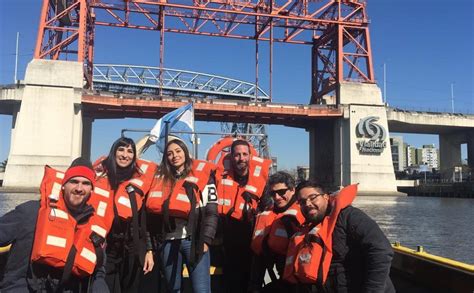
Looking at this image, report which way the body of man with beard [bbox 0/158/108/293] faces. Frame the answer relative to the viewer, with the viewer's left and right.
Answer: facing the viewer and to the right of the viewer

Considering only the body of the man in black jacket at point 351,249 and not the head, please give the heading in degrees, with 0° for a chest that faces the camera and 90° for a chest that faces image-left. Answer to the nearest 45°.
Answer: approximately 45°

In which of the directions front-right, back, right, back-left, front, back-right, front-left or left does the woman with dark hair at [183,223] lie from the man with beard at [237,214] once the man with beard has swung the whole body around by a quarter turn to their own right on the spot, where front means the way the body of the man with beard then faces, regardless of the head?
front-left

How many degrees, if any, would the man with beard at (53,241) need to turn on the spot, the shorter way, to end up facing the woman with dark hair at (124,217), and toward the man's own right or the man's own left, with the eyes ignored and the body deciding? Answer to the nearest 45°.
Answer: approximately 90° to the man's own left

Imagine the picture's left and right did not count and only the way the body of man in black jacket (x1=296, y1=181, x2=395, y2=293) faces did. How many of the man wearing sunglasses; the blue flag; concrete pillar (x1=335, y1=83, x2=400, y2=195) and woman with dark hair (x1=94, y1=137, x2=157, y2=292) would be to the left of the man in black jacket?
0

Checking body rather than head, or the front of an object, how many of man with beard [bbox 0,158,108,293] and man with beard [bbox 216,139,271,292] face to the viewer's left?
0

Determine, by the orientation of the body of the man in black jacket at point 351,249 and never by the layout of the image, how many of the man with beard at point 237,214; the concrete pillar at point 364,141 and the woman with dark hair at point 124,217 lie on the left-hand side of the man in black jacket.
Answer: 0

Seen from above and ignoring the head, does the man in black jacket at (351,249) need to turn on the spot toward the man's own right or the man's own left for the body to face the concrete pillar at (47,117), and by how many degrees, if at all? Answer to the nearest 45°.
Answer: approximately 90° to the man's own right

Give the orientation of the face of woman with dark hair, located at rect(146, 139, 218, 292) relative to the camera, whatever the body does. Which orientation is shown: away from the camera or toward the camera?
toward the camera

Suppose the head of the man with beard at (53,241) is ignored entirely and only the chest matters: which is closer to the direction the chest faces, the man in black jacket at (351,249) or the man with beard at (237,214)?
the man in black jacket

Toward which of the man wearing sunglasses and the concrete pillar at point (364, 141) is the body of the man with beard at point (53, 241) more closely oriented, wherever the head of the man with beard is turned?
the man wearing sunglasses

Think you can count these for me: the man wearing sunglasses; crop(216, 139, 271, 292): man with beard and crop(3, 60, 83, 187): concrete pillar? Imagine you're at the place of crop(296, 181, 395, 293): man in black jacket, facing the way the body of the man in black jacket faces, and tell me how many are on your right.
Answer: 3

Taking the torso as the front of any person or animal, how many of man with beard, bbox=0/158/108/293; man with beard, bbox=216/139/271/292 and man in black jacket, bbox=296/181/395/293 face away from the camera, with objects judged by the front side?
0

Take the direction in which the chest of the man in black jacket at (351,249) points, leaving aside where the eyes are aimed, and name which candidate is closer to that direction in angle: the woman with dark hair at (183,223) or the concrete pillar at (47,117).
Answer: the woman with dark hair

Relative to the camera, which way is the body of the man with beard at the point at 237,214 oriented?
toward the camera

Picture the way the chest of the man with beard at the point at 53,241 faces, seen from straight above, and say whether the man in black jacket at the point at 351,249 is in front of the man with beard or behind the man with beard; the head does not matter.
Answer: in front

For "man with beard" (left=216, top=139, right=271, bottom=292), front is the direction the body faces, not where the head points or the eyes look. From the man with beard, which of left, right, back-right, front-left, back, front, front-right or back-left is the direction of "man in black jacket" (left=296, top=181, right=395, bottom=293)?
front-left

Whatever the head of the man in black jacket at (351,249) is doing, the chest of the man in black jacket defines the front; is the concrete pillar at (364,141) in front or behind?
behind

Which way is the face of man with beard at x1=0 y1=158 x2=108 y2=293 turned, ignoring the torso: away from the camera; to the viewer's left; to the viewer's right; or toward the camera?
toward the camera

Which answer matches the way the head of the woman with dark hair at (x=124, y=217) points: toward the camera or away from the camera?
toward the camera
